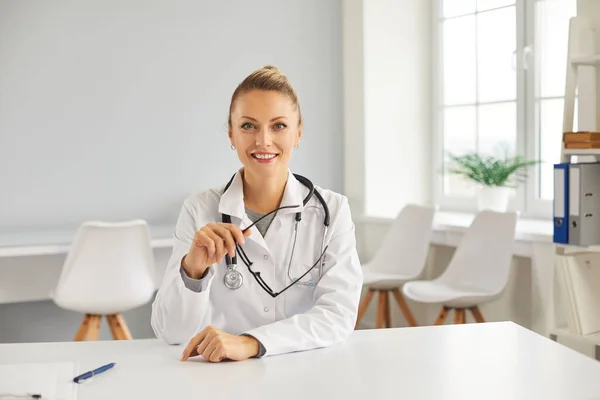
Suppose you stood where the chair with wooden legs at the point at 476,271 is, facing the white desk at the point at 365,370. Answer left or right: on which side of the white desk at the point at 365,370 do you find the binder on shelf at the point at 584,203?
left

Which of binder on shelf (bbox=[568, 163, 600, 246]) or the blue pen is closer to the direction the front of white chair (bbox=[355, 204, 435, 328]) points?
the blue pen

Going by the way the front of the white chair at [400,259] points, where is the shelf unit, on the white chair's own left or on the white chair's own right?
on the white chair's own left

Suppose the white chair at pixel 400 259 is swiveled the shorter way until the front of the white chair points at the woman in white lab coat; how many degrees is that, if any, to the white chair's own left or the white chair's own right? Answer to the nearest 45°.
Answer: approximately 45° to the white chair's own left
